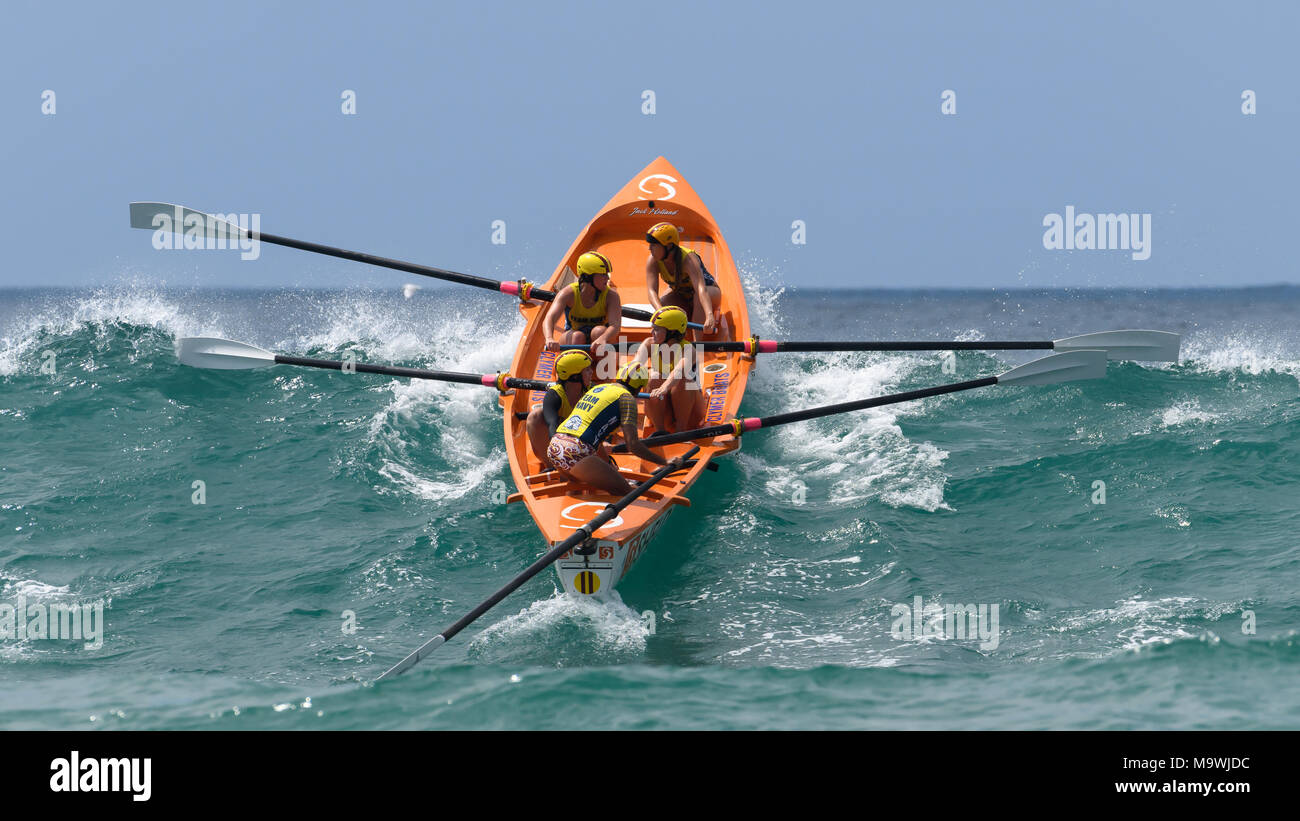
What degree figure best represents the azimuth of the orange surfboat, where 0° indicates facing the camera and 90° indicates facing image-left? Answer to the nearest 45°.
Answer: approximately 180°

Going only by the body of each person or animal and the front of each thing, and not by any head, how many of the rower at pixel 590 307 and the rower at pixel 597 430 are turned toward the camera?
1

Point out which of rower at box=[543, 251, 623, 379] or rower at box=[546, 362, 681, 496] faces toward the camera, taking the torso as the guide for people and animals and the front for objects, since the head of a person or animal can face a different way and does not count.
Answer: rower at box=[543, 251, 623, 379]

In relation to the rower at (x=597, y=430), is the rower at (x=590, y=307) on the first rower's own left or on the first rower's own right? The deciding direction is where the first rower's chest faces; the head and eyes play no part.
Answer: on the first rower's own left

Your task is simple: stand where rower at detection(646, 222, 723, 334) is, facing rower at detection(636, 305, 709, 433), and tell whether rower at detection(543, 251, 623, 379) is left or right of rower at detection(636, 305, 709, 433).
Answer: right

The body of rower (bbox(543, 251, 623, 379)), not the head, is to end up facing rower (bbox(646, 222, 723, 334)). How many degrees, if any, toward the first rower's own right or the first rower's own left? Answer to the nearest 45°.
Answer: approximately 135° to the first rower's own left

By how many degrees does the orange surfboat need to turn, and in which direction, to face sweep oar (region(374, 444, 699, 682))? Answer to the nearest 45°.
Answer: approximately 180°

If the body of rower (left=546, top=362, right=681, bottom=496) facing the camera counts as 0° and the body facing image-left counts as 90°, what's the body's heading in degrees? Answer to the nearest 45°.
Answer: approximately 225°

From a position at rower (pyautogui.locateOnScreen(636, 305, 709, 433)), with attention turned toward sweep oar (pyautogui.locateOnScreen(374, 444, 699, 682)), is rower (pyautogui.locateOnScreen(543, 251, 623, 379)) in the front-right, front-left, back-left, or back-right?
back-right

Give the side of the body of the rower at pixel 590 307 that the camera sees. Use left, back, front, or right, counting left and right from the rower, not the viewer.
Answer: front
